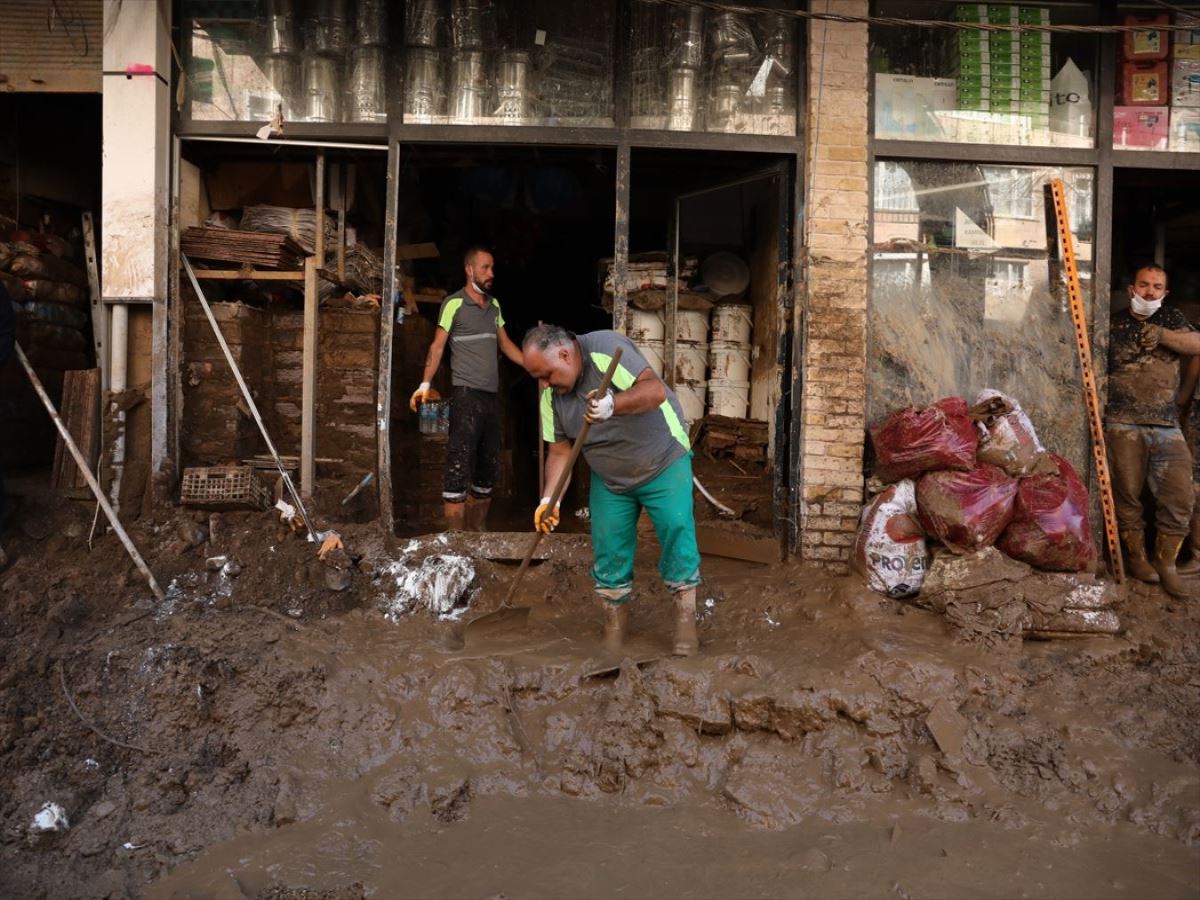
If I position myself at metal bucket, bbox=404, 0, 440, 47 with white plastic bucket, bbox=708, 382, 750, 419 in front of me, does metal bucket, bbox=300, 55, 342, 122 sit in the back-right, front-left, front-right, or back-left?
back-left

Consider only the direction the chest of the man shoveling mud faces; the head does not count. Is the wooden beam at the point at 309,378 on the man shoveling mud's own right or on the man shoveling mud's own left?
on the man shoveling mud's own right

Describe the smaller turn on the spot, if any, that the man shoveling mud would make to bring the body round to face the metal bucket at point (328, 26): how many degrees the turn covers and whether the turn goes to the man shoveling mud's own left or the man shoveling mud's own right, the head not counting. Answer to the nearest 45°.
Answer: approximately 90° to the man shoveling mud's own right

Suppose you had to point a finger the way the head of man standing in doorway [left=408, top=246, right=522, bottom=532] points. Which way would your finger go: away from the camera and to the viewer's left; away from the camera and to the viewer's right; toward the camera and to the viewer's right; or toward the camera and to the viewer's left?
toward the camera and to the viewer's right

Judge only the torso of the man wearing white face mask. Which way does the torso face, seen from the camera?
toward the camera

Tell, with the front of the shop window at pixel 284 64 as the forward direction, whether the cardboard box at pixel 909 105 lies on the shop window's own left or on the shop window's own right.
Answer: on the shop window's own left

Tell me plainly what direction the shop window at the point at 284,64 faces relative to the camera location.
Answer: facing the viewer

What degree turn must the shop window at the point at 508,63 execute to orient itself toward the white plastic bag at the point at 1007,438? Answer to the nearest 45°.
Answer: approximately 90° to its left

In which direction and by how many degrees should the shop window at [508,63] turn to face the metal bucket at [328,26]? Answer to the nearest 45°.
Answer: approximately 90° to its right

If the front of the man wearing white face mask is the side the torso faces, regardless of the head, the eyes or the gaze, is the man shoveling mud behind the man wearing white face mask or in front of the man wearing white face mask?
in front
